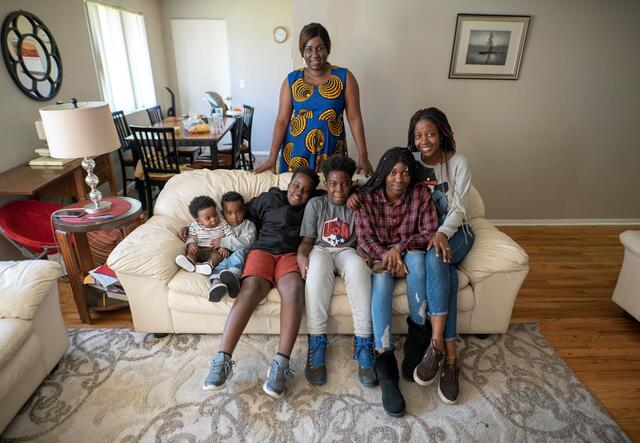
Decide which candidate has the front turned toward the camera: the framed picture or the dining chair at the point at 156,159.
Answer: the framed picture

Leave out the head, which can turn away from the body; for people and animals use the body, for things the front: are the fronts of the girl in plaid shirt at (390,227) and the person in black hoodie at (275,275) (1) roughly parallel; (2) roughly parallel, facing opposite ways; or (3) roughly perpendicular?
roughly parallel

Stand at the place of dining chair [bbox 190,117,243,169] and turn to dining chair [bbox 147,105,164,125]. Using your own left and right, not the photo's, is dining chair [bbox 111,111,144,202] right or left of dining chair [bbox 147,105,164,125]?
left

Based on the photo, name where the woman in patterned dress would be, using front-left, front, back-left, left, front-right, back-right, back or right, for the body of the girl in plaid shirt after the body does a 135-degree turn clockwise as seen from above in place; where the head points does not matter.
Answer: front

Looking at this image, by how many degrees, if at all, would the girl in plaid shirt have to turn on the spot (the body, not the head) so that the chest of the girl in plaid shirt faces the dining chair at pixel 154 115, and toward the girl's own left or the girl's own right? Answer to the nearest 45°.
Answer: approximately 135° to the girl's own right

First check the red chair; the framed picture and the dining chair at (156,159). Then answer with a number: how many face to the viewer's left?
0

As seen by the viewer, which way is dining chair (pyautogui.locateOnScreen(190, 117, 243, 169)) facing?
to the viewer's left

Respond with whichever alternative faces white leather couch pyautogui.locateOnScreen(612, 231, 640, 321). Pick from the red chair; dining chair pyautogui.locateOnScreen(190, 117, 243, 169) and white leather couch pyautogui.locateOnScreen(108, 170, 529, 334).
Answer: the red chair

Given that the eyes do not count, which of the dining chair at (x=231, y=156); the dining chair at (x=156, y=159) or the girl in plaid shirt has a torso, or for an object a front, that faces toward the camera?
the girl in plaid shirt

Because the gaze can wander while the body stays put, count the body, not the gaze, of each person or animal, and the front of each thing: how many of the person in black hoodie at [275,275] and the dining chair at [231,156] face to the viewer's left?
1

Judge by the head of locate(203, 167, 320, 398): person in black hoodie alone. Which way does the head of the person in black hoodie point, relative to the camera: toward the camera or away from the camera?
toward the camera

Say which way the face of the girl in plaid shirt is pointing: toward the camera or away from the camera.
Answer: toward the camera

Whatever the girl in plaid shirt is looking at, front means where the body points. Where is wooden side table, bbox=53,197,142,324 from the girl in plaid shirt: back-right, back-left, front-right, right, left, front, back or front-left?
right

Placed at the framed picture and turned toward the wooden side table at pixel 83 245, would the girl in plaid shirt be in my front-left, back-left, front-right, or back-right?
front-left

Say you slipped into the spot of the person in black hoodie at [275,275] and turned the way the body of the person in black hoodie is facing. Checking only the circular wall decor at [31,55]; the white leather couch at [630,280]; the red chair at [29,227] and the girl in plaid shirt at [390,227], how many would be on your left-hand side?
2

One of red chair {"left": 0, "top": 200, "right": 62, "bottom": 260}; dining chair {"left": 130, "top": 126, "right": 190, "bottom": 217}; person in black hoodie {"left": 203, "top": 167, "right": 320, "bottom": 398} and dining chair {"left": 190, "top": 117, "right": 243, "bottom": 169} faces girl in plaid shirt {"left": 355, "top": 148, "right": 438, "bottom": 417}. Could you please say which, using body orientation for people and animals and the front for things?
the red chair

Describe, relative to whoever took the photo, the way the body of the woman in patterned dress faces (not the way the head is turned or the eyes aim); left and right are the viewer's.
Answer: facing the viewer

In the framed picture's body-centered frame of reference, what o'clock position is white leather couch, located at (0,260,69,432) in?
The white leather couch is roughly at 1 o'clock from the framed picture.

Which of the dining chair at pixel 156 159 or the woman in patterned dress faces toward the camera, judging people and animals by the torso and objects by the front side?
the woman in patterned dress

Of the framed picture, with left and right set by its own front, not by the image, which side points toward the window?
right
